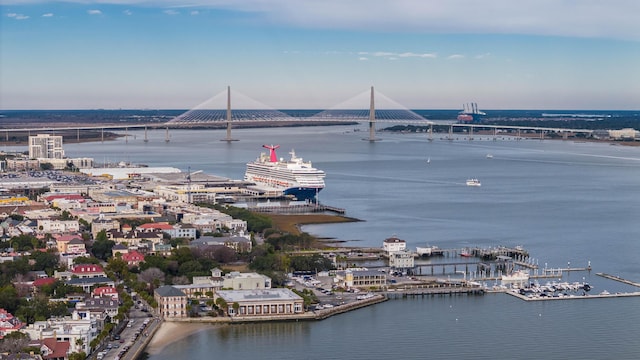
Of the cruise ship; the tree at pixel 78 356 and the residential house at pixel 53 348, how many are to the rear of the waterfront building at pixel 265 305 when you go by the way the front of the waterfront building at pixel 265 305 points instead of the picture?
1

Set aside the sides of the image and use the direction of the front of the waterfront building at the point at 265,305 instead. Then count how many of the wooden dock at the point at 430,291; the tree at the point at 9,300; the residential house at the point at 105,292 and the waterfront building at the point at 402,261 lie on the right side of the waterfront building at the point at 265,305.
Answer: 2

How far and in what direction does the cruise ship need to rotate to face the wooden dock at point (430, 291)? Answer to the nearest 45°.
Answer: approximately 45° to its right

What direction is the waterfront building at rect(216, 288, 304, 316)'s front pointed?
toward the camera

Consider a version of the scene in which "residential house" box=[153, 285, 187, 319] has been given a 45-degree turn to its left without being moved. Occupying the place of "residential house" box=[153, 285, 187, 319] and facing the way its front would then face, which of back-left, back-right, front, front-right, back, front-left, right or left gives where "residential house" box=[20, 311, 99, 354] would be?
right

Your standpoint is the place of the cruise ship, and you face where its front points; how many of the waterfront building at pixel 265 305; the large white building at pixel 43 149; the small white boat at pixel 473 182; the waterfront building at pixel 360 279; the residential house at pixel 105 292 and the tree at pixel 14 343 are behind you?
1

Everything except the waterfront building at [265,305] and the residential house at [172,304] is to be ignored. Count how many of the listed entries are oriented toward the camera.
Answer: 2

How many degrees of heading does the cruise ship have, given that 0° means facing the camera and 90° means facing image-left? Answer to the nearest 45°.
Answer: approximately 315°

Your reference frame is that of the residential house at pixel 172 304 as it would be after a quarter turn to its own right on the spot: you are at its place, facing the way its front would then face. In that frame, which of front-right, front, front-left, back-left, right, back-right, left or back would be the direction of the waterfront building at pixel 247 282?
back-right

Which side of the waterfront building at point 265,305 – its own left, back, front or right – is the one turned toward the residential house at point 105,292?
right

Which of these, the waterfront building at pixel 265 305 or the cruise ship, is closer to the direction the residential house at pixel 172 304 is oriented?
the waterfront building

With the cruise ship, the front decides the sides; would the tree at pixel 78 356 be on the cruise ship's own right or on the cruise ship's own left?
on the cruise ship's own right

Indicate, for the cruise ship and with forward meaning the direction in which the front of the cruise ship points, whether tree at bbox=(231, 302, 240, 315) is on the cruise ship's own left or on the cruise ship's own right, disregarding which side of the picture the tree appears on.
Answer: on the cruise ship's own right

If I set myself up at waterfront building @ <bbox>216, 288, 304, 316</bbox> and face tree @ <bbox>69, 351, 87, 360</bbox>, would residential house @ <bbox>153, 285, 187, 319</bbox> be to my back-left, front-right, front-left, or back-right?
front-right

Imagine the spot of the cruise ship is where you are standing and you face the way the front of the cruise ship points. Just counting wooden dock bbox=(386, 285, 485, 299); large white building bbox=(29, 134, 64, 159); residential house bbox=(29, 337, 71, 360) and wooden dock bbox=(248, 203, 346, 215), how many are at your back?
1

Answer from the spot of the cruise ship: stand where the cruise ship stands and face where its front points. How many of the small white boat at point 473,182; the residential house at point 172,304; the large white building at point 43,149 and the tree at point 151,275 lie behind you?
1
